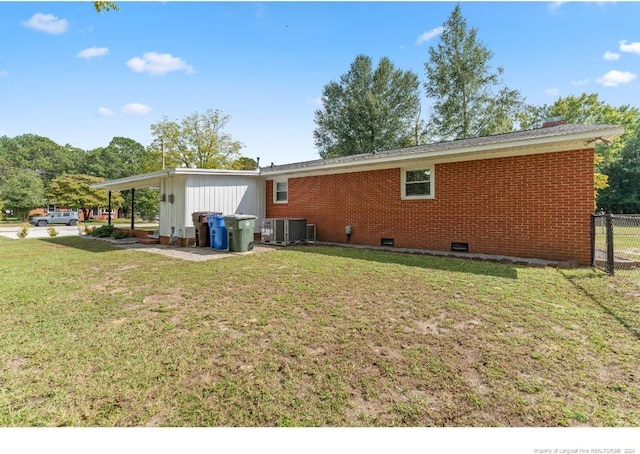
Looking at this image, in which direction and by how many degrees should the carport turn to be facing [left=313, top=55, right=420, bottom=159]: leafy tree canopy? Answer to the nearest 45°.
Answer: approximately 90° to its right

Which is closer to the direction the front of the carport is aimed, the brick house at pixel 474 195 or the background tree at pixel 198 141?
the background tree

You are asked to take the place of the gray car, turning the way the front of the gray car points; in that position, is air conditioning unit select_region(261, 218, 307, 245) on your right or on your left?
on your left

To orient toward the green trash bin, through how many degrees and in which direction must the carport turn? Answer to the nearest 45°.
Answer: approximately 135° to its left

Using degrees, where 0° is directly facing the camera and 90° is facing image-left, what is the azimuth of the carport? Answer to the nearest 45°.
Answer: approximately 135°

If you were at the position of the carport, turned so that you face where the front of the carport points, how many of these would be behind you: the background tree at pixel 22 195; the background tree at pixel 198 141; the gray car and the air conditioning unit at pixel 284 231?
1

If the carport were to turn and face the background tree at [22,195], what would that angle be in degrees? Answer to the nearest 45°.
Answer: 0° — it already faces it

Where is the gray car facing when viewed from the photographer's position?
facing to the left of the viewer

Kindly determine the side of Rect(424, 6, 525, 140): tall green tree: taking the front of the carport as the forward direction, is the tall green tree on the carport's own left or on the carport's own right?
on the carport's own right

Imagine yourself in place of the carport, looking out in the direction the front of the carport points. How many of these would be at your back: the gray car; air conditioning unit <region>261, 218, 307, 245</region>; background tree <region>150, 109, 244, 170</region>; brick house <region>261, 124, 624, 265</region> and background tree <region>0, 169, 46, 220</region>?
2

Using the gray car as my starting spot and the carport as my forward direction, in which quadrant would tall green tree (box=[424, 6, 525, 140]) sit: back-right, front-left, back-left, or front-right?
front-left

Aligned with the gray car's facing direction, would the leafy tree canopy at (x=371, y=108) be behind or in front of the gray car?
behind

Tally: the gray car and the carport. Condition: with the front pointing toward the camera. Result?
0

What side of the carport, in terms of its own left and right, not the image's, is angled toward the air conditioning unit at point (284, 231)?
back

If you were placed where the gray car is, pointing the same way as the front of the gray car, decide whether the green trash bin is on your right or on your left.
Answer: on your left
